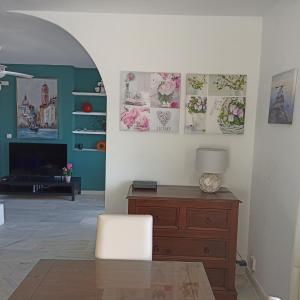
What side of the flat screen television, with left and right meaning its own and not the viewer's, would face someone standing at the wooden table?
front

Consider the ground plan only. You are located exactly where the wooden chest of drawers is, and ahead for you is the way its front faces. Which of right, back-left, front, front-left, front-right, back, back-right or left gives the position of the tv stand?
back-right

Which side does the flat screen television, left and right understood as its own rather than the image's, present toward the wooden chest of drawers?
front

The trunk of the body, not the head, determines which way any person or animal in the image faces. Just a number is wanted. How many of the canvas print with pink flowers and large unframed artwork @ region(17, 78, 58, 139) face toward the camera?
2

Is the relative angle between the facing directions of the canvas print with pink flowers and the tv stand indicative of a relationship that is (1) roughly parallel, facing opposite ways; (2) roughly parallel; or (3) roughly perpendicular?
roughly parallel

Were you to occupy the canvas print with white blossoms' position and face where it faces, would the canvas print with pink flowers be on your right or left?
on your right

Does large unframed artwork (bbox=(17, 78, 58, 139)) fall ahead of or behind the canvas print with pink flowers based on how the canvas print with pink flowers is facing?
behind

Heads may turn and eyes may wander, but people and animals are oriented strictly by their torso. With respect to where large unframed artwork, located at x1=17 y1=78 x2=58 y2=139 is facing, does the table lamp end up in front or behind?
in front

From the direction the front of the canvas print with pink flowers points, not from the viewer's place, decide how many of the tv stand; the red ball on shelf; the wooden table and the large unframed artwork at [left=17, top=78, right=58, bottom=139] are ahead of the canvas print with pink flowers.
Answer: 1

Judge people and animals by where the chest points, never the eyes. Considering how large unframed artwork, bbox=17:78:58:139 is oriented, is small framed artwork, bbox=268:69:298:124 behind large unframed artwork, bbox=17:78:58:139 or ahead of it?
ahead

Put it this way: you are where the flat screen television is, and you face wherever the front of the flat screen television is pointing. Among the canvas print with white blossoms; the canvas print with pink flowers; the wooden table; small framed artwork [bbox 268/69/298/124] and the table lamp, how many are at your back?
0

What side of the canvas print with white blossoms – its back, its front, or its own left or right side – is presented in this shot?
front

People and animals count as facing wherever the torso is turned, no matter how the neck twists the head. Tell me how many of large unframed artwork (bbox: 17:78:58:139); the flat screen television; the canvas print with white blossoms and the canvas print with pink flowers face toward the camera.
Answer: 4

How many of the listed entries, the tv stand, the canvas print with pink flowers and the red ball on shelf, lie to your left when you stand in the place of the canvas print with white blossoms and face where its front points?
0

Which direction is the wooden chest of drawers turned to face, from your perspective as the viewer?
facing the viewer
